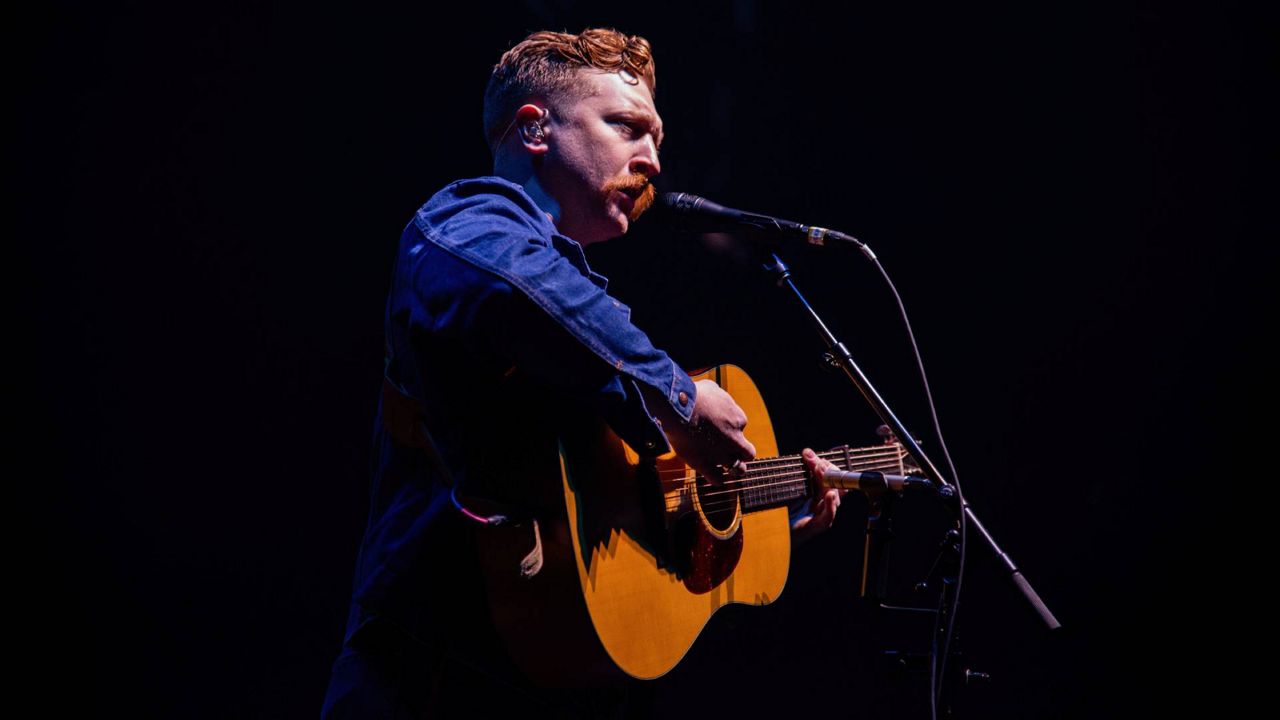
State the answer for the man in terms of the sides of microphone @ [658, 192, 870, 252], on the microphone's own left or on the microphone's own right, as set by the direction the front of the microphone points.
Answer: on the microphone's own left

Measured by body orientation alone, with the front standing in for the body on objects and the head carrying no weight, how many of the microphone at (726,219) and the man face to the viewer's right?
1

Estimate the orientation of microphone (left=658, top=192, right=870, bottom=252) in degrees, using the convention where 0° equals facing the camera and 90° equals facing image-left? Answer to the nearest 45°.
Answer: approximately 90°

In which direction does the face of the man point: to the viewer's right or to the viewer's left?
to the viewer's right

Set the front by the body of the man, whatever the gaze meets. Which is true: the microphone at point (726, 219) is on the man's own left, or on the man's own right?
on the man's own left

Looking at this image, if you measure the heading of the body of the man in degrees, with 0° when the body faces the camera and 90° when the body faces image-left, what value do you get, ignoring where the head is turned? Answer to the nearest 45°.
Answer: approximately 270°

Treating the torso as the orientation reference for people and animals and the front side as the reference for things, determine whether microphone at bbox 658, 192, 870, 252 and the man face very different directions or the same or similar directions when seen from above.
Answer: very different directions
